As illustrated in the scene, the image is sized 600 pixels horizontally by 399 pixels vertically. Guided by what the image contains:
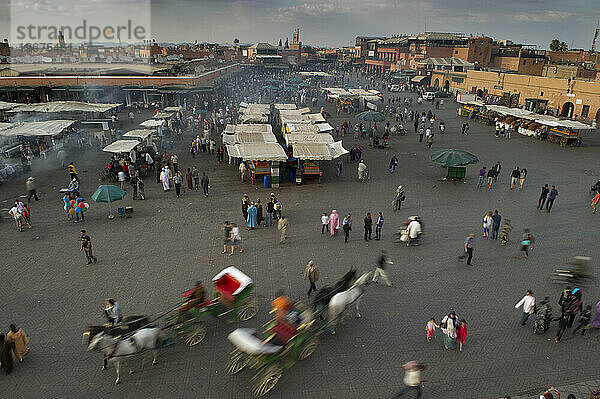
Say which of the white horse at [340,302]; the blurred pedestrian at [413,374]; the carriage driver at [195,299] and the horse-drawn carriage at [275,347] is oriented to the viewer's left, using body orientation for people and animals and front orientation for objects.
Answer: the carriage driver

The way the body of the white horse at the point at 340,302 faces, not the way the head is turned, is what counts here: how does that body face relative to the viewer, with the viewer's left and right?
facing away from the viewer and to the right of the viewer

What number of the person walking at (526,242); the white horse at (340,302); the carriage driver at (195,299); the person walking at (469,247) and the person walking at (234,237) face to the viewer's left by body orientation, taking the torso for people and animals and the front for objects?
2

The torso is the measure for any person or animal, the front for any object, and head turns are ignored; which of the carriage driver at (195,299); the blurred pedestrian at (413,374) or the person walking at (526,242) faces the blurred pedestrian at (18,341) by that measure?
the carriage driver

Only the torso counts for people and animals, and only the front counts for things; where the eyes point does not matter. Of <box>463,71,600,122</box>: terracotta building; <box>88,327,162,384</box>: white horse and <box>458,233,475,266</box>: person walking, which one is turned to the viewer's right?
the person walking

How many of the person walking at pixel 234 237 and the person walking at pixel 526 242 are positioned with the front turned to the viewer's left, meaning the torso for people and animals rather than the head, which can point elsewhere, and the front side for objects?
1

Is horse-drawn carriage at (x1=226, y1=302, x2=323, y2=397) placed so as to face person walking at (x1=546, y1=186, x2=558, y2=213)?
yes

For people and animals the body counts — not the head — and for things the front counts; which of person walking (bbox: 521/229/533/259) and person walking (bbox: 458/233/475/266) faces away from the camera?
person walking (bbox: 521/229/533/259)

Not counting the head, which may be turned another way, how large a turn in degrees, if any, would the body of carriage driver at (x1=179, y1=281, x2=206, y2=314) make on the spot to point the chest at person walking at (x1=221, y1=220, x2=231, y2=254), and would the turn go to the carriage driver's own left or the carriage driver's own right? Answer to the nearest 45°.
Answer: approximately 90° to the carriage driver's own right
